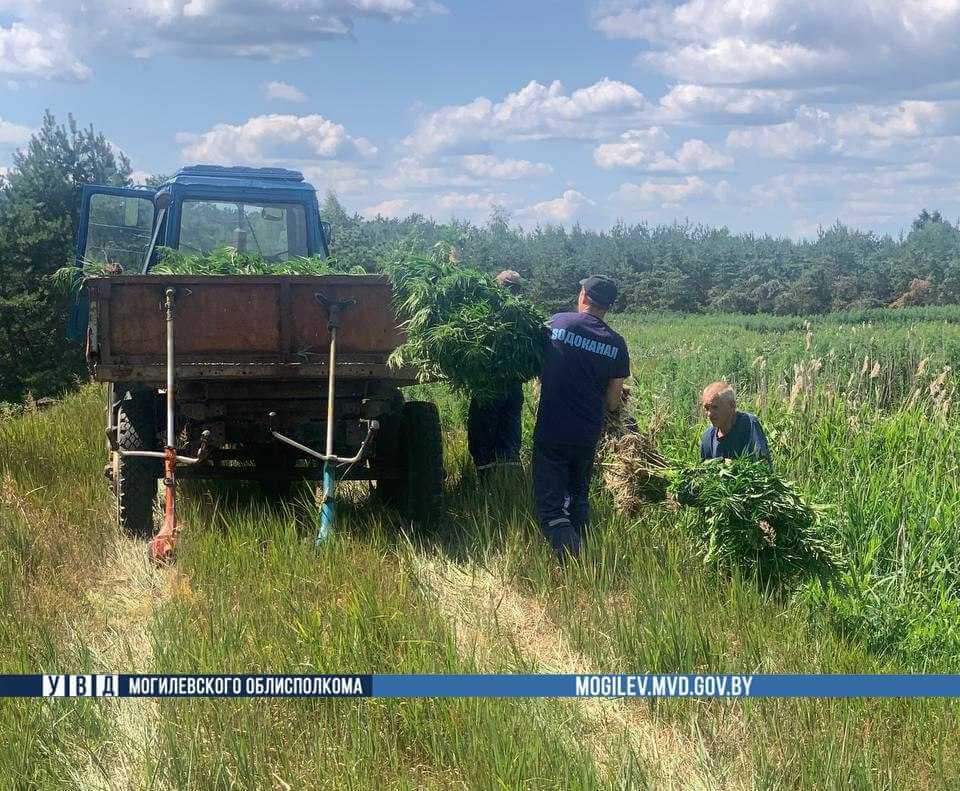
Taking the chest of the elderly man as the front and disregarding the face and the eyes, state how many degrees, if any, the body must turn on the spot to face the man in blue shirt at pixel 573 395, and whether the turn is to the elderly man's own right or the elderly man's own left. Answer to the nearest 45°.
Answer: approximately 45° to the elderly man's own right

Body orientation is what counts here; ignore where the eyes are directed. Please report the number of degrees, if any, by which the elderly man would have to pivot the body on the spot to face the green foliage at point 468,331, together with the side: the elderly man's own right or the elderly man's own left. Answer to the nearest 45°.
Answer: approximately 45° to the elderly man's own right

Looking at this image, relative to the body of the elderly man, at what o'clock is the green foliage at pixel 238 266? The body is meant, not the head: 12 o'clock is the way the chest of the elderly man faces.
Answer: The green foliage is roughly at 2 o'clock from the elderly man.

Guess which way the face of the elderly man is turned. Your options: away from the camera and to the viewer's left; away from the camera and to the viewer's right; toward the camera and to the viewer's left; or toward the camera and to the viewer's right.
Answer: toward the camera and to the viewer's left

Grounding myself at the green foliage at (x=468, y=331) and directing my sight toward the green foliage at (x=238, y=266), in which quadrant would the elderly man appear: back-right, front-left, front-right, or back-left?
back-right

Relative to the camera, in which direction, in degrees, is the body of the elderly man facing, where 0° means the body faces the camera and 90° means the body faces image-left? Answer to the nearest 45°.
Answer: approximately 45°
